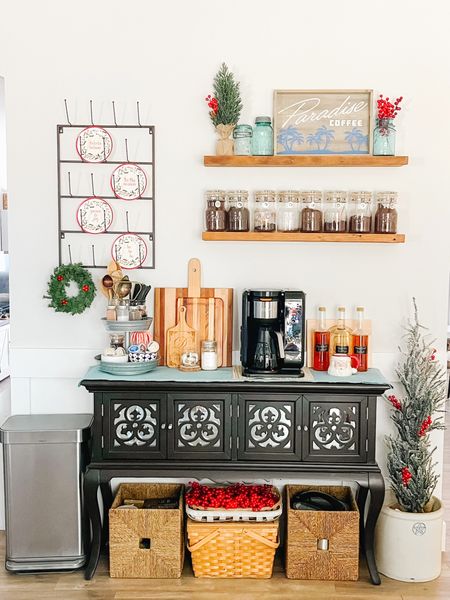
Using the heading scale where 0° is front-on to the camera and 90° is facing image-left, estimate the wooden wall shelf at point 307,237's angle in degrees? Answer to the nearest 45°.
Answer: approximately 0°

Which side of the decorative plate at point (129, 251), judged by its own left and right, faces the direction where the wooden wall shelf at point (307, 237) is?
left

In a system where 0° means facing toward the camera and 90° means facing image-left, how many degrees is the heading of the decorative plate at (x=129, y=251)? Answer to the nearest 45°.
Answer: approximately 0°
